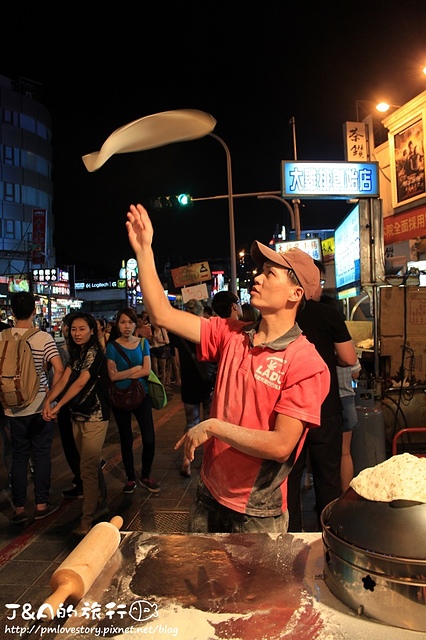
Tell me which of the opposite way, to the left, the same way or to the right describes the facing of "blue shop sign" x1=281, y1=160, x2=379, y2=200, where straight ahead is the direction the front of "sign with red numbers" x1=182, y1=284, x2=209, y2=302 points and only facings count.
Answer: the same way

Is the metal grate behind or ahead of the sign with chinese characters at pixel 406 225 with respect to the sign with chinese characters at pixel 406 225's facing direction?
ahead

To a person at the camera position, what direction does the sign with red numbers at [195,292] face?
facing the viewer

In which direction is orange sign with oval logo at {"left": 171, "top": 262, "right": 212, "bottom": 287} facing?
toward the camera

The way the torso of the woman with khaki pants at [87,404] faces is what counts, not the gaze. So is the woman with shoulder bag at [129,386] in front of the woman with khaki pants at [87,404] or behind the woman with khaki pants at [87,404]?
behind

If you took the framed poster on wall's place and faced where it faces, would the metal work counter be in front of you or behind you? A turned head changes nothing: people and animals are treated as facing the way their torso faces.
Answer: in front

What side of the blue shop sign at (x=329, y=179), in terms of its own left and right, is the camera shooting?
front

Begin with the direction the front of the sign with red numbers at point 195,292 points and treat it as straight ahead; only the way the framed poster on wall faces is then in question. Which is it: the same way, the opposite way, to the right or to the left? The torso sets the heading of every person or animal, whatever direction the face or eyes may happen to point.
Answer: to the right

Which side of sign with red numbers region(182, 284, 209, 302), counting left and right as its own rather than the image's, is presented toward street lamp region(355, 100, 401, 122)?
left

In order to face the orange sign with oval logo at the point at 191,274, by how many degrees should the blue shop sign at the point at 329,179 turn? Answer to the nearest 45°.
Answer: approximately 135° to its right

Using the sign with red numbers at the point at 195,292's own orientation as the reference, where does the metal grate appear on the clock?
The metal grate is roughly at 12 o'clock from the sign with red numbers.

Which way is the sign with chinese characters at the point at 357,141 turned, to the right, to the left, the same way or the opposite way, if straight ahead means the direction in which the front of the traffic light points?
the same way

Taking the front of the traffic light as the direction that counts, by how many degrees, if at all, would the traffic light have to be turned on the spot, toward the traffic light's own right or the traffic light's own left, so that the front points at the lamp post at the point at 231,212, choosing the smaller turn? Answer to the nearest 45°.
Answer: approximately 135° to the traffic light's own left

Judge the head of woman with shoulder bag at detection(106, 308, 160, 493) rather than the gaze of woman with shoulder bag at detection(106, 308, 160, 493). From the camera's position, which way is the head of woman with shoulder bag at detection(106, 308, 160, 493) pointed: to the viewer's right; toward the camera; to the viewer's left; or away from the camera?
toward the camera

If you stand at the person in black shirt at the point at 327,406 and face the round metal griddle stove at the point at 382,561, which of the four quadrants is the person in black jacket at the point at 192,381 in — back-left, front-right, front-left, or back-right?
back-right

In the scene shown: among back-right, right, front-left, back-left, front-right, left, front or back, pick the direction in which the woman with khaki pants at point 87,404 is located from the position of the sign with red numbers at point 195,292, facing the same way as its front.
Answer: front
